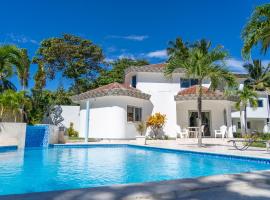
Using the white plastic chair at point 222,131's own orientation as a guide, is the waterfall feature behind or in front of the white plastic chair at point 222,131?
in front

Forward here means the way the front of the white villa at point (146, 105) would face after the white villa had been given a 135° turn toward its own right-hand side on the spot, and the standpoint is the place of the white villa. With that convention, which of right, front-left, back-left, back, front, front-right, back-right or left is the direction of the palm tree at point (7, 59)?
left

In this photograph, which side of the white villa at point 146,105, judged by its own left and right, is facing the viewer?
front

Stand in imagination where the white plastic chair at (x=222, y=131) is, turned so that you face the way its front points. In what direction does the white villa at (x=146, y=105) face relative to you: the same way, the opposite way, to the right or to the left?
to the left

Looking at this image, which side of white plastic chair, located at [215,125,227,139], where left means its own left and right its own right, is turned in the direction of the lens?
left

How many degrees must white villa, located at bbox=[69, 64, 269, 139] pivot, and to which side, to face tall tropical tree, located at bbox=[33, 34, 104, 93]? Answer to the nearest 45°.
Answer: approximately 135° to its right

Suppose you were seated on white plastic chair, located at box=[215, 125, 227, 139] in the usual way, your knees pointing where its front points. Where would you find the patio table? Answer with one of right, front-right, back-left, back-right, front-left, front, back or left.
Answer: front

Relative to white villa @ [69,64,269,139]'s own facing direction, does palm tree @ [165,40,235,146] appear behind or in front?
in front
